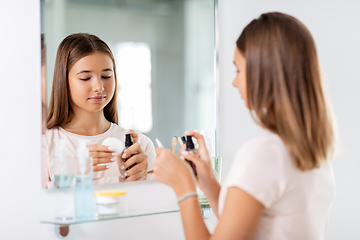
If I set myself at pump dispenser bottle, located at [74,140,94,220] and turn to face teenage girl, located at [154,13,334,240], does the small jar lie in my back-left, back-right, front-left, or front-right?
front-left

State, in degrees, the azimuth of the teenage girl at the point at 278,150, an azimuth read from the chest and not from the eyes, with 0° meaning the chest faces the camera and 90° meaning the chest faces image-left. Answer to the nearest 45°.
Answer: approximately 135°

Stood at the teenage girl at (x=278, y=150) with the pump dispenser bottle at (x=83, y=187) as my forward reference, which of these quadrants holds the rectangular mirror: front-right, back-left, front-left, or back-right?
front-right

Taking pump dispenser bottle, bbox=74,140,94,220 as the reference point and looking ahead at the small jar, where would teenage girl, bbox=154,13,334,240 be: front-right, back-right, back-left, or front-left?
front-right

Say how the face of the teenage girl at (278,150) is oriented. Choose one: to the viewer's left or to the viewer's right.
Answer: to the viewer's left
